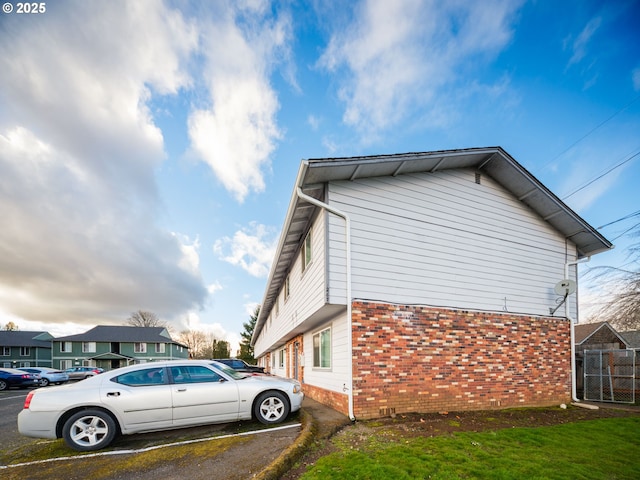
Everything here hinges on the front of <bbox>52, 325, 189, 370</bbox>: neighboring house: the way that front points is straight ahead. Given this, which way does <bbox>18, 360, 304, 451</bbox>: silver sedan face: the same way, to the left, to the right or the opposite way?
to the left

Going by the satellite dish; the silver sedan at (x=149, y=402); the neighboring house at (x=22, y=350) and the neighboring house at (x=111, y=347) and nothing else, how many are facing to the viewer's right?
1

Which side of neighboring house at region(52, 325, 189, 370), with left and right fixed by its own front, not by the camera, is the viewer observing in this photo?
front

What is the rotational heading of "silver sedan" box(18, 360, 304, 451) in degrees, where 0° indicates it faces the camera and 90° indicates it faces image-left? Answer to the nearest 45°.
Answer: approximately 270°

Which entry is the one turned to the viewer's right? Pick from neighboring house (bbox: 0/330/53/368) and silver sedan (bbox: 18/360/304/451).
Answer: the silver sedan

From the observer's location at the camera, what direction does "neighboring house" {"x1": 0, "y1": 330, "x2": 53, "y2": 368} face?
facing the viewer
